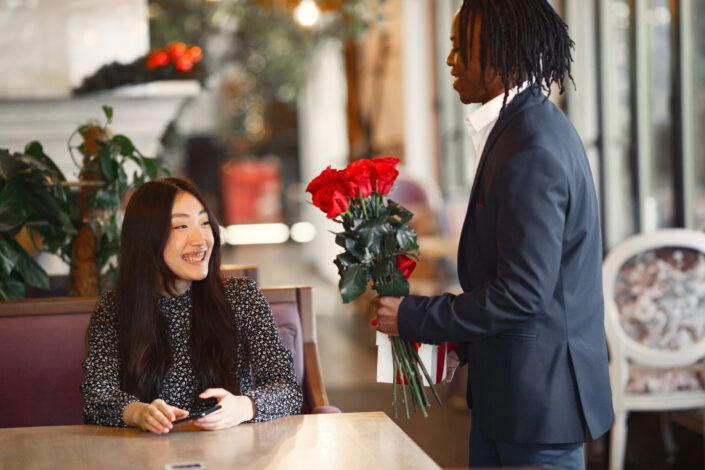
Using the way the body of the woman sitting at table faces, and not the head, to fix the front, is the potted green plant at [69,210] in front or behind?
behind

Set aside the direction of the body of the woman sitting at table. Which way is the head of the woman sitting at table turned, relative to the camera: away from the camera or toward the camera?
toward the camera

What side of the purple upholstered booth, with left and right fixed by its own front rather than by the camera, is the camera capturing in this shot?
front

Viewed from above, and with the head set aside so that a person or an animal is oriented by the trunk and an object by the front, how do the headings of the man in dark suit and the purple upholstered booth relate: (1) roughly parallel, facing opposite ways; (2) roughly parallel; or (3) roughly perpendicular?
roughly perpendicular

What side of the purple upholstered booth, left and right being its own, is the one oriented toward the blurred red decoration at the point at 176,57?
back

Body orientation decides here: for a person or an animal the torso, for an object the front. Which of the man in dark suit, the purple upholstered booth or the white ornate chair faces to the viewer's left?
the man in dark suit

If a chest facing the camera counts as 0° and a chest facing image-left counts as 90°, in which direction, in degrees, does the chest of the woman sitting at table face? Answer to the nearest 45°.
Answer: approximately 0°

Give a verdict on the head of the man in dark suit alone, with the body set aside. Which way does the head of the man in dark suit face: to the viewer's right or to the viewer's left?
to the viewer's left

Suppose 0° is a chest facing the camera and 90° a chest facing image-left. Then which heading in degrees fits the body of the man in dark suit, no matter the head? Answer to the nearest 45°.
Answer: approximately 90°

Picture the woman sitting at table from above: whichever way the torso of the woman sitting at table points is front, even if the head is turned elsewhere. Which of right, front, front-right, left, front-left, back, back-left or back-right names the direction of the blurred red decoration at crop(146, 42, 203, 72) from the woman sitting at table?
back
